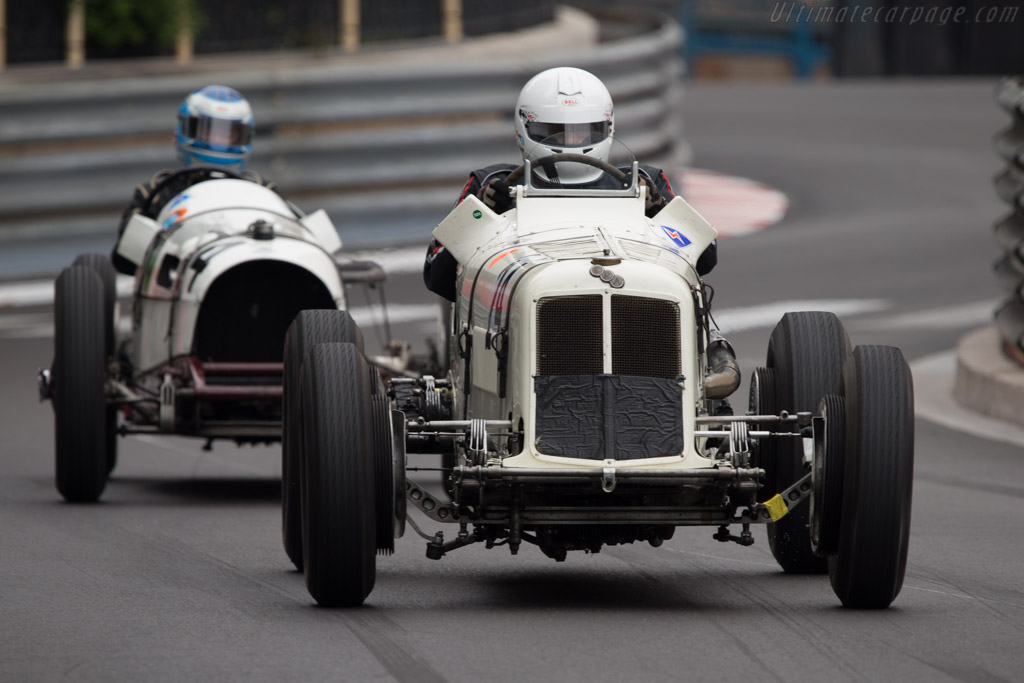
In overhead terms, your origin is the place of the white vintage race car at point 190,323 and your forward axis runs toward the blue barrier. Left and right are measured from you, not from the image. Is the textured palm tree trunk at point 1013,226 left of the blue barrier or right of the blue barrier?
right

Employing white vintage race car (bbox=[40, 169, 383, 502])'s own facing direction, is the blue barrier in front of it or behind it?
behind

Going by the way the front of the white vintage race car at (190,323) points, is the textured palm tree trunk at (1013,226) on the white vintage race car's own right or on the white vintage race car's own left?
on the white vintage race car's own left

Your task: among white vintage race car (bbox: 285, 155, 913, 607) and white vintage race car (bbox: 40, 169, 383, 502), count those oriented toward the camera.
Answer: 2

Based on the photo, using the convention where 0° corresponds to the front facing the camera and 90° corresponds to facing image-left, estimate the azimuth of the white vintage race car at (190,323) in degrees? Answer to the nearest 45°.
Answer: approximately 0°

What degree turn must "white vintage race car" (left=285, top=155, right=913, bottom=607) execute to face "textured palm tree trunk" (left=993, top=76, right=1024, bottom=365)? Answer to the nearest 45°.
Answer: approximately 135° to its left

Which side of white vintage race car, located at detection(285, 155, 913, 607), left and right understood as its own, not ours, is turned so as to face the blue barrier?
back

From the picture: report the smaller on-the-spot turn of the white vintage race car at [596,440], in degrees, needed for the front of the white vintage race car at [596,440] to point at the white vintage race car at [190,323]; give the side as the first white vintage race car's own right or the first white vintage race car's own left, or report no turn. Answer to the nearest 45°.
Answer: approximately 135° to the first white vintage race car's own right
